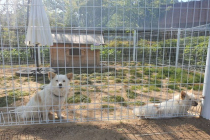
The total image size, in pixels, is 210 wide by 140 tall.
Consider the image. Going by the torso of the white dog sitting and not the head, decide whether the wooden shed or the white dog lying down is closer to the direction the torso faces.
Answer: the white dog lying down

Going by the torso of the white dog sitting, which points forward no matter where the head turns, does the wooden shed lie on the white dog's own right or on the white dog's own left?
on the white dog's own left

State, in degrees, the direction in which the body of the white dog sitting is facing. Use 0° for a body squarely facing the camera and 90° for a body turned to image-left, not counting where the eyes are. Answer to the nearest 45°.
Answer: approximately 315°

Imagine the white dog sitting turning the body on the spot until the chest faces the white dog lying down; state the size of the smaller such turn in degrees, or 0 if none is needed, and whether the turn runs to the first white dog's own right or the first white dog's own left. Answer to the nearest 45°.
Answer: approximately 45° to the first white dog's own left
